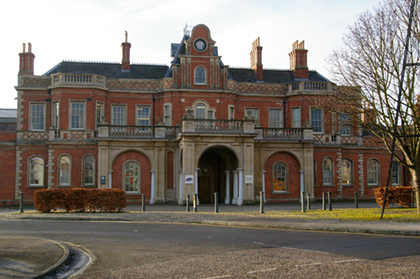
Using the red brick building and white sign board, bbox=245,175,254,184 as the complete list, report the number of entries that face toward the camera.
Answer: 2

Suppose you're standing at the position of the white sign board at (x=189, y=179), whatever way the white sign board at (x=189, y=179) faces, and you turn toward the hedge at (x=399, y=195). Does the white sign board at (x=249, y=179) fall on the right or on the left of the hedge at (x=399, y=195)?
left

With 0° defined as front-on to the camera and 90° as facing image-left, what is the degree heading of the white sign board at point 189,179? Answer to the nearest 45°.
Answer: approximately 0°

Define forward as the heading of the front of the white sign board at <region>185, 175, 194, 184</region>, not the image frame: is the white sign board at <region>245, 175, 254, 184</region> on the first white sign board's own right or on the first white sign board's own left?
on the first white sign board's own left

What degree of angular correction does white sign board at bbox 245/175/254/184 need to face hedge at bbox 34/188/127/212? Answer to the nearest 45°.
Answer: approximately 45° to its right

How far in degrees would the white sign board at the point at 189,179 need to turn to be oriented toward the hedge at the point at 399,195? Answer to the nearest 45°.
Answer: approximately 45° to its left

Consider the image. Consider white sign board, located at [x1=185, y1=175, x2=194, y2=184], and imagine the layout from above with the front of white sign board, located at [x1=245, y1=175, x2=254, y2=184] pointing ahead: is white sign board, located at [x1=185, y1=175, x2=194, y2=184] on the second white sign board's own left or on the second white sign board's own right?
on the second white sign board's own right

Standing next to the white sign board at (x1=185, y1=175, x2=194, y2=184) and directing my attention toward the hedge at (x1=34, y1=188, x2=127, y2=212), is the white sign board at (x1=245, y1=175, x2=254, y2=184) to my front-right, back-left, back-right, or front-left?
back-left

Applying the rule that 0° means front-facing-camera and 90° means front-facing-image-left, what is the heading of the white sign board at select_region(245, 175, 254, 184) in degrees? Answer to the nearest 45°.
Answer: approximately 0°
